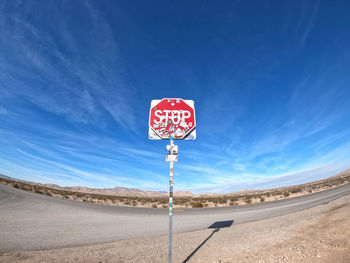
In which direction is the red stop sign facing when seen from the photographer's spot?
facing the viewer
